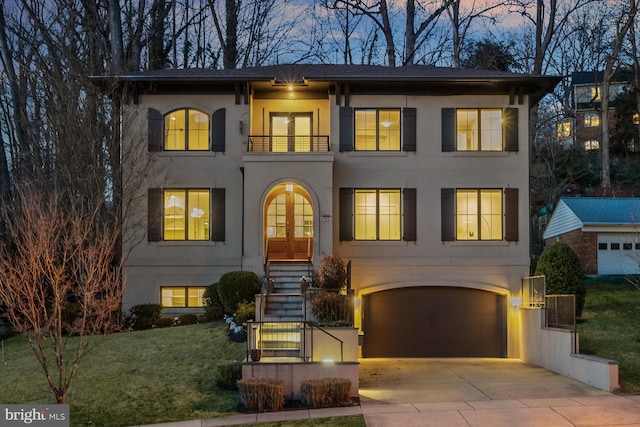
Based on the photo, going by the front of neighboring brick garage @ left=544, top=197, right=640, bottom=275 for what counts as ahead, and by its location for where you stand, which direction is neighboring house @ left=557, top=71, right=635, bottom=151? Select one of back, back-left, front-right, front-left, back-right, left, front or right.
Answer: back

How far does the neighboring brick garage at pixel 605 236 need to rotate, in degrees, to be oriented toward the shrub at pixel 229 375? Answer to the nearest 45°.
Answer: approximately 45° to its right

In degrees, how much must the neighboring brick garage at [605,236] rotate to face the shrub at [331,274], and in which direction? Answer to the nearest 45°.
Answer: approximately 45° to its right

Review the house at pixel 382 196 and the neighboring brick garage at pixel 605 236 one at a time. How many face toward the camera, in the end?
2

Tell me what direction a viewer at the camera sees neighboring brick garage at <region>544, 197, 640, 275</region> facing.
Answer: facing the viewer

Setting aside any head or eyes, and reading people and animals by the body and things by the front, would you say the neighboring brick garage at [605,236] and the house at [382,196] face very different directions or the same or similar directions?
same or similar directions

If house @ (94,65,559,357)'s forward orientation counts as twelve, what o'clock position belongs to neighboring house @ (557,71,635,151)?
The neighboring house is roughly at 7 o'clock from the house.

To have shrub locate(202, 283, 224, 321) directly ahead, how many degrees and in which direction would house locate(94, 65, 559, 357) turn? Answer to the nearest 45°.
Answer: approximately 90° to its right

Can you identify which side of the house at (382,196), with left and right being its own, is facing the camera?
front

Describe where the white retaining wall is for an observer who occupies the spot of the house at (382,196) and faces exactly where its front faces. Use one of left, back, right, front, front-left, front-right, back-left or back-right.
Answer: front-left

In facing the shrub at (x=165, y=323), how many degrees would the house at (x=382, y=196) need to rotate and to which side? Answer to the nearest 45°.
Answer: approximately 90° to its right

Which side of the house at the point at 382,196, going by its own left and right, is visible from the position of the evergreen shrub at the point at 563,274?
left
